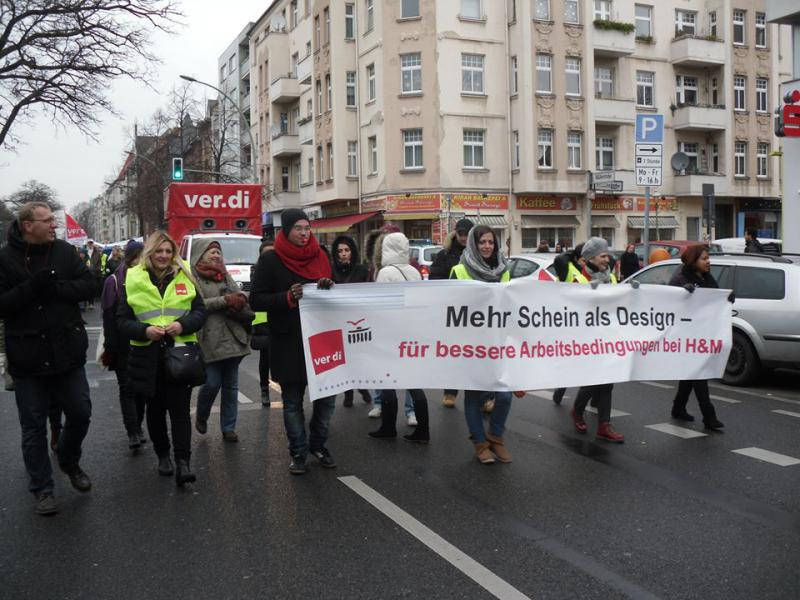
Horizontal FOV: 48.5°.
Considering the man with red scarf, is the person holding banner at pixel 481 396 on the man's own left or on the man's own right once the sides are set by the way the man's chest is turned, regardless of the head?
on the man's own left

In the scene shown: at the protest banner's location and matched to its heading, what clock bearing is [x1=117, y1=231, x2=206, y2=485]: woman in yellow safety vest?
The woman in yellow safety vest is roughly at 2 o'clock from the protest banner.

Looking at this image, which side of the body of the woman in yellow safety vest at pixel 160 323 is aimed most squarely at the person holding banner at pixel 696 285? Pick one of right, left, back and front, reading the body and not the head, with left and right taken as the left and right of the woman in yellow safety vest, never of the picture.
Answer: left

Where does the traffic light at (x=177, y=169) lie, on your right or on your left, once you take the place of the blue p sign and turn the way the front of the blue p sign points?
on your right

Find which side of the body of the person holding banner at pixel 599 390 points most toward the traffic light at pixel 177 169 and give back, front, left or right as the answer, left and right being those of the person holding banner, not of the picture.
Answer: back

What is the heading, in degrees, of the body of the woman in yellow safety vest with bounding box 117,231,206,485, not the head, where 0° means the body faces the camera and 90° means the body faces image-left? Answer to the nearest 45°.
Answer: approximately 0°

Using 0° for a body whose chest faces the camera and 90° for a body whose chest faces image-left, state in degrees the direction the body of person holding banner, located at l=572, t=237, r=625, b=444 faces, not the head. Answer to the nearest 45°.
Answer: approximately 315°

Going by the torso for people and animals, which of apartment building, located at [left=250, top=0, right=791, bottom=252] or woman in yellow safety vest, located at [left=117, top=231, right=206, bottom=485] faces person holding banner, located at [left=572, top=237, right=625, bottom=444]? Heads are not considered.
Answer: the apartment building

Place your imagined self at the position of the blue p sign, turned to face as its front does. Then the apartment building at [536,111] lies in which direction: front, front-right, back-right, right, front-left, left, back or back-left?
back
